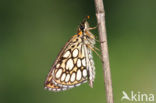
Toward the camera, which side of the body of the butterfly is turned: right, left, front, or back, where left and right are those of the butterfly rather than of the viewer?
right
